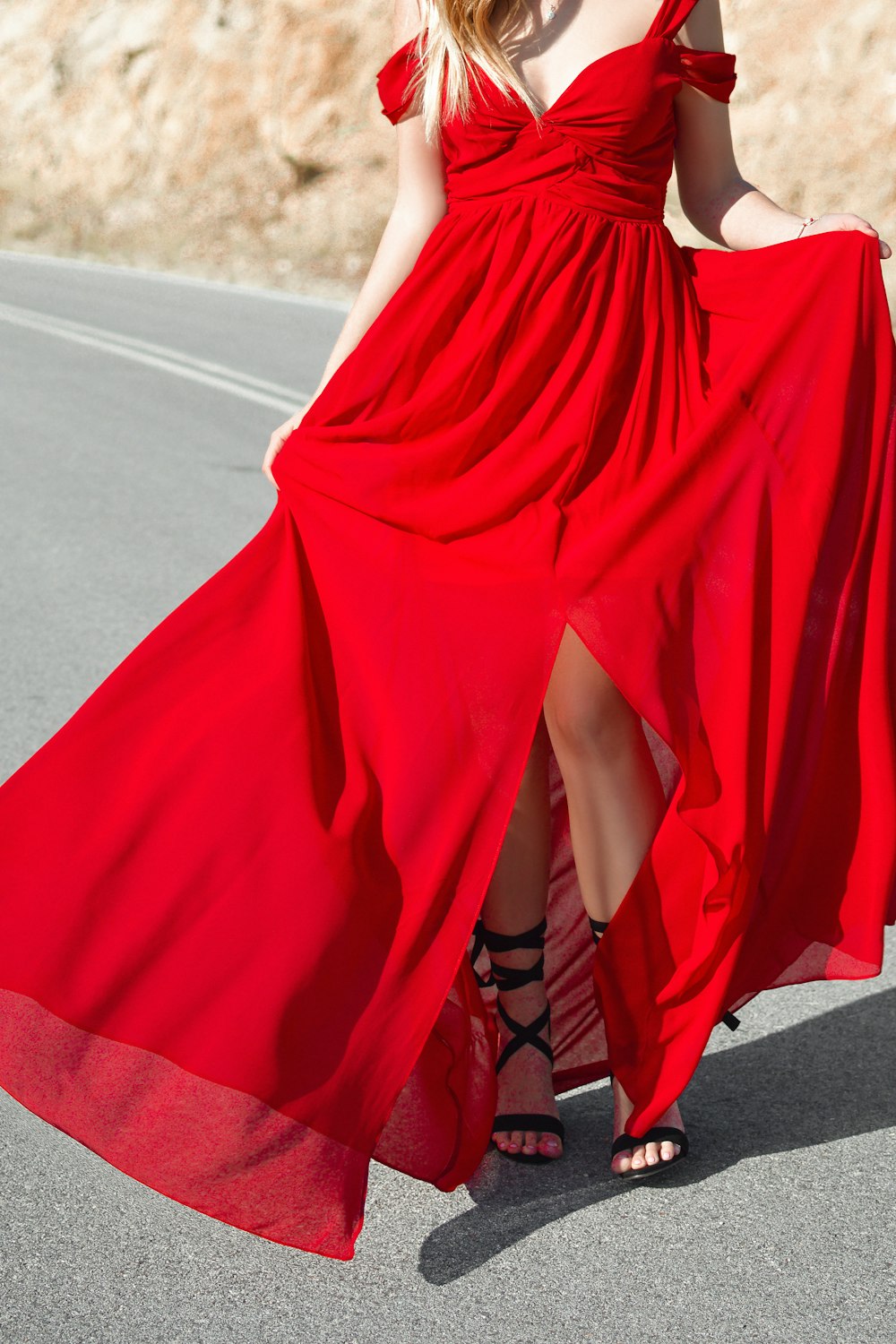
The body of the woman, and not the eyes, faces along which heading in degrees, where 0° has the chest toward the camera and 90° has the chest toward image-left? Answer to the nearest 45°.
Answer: approximately 0°
